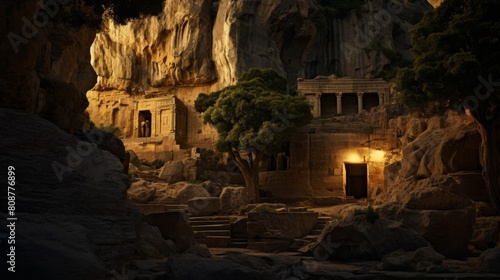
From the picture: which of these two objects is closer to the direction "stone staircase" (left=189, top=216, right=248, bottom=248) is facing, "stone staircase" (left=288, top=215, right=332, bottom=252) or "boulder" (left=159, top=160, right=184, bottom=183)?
the stone staircase

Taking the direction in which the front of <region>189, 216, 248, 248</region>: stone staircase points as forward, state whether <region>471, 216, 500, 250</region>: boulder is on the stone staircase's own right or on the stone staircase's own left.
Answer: on the stone staircase's own left

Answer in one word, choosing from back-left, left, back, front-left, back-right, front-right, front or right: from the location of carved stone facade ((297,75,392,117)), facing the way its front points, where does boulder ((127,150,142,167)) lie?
front-right

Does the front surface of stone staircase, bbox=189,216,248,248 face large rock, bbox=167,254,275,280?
yes

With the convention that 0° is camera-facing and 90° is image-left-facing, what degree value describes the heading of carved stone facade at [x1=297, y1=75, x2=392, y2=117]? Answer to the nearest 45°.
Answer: approximately 0°

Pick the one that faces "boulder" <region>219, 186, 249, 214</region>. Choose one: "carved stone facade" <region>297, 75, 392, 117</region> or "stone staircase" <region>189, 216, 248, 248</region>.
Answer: the carved stone facade

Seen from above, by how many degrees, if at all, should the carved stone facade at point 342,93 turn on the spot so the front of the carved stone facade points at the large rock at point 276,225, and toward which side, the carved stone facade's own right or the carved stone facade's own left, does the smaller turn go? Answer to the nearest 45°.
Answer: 0° — it already faces it

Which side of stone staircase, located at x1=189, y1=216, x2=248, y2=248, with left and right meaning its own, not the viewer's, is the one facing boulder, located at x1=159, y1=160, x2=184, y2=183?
back

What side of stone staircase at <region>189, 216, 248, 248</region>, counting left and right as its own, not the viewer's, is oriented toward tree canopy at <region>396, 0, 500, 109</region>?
left

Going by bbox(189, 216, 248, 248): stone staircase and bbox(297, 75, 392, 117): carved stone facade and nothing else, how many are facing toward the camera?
2

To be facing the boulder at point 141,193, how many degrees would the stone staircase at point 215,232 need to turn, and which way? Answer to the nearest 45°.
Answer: approximately 135° to its right

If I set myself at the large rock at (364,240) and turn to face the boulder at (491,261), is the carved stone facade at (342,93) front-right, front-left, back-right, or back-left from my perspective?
back-left

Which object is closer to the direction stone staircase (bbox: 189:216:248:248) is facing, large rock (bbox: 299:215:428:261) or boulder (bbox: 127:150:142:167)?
the large rock

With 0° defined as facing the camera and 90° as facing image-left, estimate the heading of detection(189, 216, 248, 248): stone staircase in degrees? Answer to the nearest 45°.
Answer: approximately 0°
